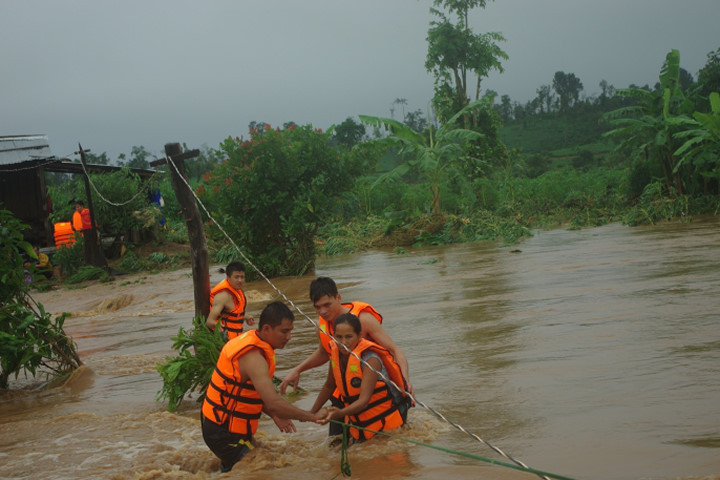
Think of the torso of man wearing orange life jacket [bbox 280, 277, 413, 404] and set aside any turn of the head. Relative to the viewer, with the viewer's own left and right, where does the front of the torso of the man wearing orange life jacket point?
facing the viewer and to the left of the viewer

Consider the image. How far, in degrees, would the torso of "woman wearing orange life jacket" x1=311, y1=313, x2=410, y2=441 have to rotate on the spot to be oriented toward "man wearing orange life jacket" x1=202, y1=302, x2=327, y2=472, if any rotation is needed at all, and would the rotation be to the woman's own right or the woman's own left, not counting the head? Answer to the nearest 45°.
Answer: approximately 45° to the woman's own right

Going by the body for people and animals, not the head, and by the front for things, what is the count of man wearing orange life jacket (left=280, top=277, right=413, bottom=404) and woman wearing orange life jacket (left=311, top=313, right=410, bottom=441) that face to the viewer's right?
0

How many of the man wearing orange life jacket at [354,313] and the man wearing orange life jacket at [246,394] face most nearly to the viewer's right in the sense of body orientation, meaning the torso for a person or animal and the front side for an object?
1

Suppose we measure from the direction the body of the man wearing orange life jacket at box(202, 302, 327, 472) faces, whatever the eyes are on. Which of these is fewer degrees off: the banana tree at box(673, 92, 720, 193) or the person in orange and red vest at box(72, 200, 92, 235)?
the banana tree

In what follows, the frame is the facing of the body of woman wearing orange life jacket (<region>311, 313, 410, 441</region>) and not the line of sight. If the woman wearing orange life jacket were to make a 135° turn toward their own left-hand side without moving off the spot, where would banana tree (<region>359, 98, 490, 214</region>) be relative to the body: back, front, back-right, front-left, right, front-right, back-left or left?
left

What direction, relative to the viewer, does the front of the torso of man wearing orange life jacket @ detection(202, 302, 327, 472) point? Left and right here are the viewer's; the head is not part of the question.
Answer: facing to the right of the viewer

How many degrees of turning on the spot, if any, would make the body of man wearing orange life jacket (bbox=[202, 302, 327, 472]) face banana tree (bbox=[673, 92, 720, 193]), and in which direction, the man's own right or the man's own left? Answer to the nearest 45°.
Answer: approximately 45° to the man's own left

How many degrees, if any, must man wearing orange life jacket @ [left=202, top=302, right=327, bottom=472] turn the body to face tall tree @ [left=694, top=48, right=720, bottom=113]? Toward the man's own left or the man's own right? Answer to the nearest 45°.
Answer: approximately 45° to the man's own left

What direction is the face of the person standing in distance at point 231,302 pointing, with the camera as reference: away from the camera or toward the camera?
toward the camera

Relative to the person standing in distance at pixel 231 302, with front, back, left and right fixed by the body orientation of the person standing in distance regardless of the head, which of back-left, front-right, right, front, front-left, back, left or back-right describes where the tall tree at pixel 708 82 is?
left

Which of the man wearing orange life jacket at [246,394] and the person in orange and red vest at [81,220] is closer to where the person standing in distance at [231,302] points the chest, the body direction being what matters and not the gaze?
the man wearing orange life jacket

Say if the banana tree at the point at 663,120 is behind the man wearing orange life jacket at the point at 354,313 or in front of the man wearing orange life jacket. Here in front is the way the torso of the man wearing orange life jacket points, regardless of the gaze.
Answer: behind

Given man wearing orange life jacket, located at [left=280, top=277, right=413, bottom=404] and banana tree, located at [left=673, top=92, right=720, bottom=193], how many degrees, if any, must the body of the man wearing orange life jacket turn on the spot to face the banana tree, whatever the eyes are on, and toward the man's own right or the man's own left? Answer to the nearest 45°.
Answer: approximately 180°

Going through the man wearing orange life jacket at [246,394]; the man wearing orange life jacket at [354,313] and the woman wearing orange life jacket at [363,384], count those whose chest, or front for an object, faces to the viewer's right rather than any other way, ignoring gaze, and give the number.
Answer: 1

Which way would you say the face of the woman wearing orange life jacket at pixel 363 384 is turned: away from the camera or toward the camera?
toward the camera

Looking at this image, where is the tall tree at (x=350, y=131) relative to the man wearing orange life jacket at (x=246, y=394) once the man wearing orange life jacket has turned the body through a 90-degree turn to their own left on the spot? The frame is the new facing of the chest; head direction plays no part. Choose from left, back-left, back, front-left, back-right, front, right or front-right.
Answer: front
